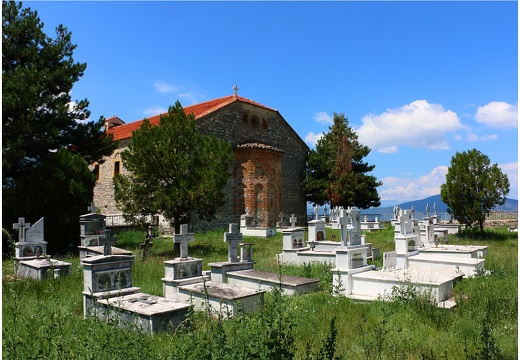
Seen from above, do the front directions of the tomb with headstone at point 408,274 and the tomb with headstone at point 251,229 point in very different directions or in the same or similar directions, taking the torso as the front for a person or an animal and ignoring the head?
same or similar directions

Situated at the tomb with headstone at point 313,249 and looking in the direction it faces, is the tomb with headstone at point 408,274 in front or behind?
in front

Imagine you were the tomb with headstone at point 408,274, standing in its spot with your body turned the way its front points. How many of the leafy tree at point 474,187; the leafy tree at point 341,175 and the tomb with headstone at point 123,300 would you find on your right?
1

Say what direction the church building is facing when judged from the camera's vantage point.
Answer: facing away from the viewer and to the left of the viewer

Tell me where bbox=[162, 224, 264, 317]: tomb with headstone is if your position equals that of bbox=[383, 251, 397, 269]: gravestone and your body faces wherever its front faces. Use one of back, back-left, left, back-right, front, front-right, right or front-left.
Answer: right

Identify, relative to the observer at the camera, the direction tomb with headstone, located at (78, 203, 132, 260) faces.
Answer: facing the viewer and to the right of the viewer

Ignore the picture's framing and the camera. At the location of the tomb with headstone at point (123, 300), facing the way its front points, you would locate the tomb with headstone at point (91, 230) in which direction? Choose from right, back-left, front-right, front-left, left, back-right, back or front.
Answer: back-left

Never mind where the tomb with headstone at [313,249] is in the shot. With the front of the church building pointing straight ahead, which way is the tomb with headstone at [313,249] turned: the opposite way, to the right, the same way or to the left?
the opposite way

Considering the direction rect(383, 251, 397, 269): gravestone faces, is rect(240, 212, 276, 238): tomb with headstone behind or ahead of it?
behind
